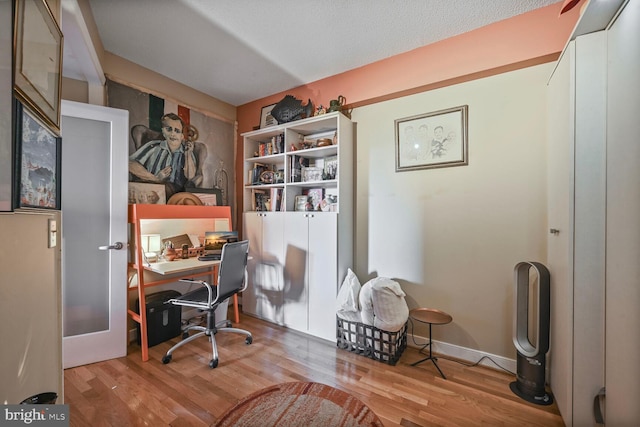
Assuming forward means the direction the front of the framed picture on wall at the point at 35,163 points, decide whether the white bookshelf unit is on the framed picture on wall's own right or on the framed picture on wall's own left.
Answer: on the framed picture on wall's own left

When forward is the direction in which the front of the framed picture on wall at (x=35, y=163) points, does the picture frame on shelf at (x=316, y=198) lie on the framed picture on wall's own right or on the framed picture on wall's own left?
on the framed picture on wall's own left

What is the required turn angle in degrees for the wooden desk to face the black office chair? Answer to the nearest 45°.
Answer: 0° — it already faces it

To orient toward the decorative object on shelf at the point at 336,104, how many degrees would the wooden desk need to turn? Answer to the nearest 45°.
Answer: approximately 45° to its left

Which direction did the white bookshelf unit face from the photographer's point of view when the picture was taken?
facing the viewer and to the left of the viewer

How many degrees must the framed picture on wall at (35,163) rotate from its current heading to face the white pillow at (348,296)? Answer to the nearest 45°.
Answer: approximately 45° to its left

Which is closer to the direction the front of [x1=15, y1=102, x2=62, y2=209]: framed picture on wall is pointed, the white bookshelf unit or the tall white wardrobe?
the tall white wardrobe

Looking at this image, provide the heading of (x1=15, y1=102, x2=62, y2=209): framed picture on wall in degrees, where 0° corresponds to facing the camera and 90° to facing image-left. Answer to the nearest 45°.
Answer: approximately 315°

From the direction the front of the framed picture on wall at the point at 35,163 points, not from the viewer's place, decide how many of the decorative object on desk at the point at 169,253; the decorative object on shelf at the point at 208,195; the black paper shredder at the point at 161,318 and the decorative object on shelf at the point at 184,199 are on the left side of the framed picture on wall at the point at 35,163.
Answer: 4

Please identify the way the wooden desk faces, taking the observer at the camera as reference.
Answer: facing the viewer and to the right of the viewer

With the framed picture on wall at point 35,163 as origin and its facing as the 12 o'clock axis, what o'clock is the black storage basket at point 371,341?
The black storage basket is roughly at 11 o'clock from the framed picture on wall.

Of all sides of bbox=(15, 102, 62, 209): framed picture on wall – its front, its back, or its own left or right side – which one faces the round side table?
front

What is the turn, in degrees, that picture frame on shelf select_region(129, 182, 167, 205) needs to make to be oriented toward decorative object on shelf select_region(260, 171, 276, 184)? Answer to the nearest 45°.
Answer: approximately 45° to its left

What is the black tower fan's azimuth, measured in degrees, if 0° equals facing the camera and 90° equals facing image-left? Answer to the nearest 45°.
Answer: approximately 45°

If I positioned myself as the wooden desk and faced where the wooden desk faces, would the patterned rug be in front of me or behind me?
in front
